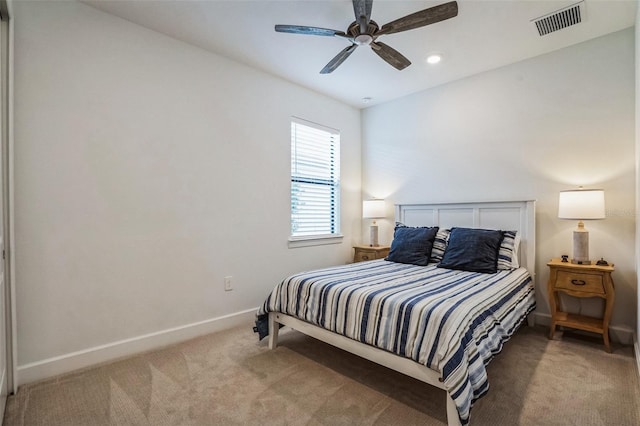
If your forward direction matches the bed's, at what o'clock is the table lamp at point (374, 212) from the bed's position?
The table lamp is roughly at 4 o'clock from the bed.

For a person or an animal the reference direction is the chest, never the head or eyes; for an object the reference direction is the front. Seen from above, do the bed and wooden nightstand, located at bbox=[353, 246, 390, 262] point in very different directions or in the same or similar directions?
same or similar directions

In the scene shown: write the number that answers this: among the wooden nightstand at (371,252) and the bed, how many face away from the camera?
0

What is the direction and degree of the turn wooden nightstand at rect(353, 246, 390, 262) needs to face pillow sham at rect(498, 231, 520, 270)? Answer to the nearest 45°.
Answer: approximately 90° to its left

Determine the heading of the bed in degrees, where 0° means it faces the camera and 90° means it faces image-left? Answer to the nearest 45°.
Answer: approximately 45°

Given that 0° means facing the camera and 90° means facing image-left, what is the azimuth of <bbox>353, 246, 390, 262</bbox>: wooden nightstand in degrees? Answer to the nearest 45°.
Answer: approximately 45°
